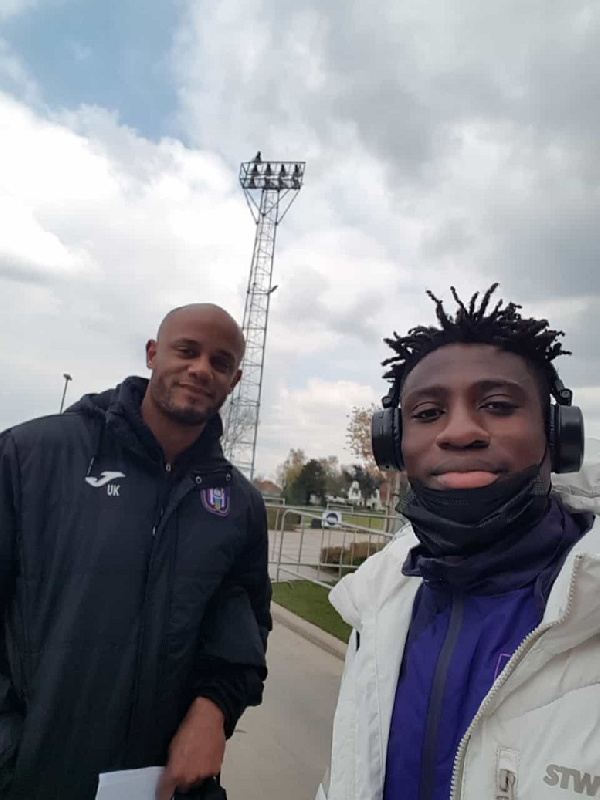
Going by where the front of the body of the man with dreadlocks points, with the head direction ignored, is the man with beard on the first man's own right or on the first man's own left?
on the first man's own right

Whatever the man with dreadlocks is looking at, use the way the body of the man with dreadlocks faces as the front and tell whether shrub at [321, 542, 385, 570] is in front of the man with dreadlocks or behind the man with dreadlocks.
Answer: behind

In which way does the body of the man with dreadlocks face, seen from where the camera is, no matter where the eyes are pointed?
toward the camera

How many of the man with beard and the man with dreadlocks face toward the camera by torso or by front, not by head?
2

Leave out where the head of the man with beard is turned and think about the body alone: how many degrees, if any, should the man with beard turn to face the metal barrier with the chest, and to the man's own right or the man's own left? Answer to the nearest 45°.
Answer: approximately 135° to the man's own left

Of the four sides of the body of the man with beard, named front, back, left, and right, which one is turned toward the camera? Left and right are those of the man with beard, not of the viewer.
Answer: front

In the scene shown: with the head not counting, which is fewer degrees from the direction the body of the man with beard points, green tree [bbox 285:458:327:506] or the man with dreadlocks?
the man with dreadlocks
